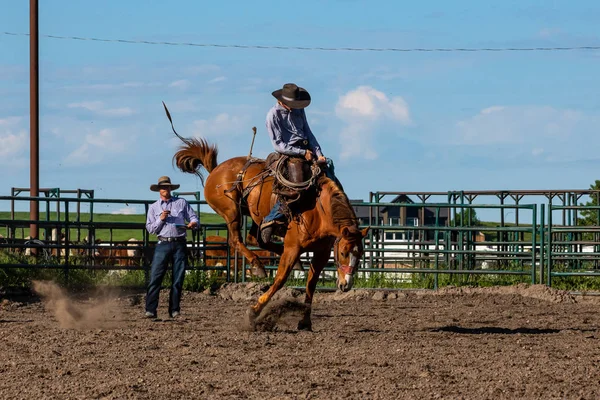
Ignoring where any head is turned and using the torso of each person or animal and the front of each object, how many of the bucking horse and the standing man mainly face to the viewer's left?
0

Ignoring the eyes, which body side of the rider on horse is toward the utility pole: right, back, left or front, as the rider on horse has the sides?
back

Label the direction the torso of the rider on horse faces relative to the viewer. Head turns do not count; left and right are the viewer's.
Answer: facing the viewer and to the right of the viewer

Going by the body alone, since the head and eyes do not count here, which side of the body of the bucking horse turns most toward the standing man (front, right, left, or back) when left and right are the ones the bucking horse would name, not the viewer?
back

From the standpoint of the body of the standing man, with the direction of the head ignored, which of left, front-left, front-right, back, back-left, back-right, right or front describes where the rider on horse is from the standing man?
front-left

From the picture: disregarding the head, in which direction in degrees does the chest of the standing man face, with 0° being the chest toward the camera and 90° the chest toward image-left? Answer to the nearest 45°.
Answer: approximately 0°

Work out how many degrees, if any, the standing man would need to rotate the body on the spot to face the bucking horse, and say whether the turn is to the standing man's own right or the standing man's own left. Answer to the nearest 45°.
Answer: approximately 45° to the standing man's own left
